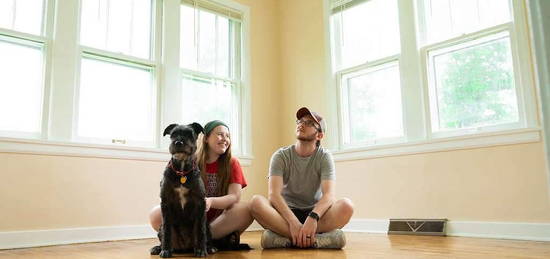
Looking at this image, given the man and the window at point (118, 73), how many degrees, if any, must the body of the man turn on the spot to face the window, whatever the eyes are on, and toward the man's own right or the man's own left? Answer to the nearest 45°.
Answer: approximately 135° to the man's own right

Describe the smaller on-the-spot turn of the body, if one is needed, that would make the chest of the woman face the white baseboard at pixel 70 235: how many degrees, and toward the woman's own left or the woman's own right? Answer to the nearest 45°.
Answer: approximately 135° to the woman's own right

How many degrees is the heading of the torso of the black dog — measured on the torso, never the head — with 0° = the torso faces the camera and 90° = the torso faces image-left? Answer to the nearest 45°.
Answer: approximately 0°

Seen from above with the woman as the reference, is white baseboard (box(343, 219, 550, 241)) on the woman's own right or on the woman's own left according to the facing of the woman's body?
on the woman's own left

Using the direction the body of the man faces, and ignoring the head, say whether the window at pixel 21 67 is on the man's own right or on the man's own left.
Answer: on the man's own right

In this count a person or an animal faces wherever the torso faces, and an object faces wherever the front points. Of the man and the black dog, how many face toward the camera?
2

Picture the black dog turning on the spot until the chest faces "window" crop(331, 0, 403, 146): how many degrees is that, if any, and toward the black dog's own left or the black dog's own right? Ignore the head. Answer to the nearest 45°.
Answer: approximately 135° to the black dog's own left

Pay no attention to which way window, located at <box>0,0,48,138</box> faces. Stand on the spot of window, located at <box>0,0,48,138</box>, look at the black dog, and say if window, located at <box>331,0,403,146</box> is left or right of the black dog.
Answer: left

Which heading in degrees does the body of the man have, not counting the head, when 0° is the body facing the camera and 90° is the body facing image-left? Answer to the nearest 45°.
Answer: approximately 0°

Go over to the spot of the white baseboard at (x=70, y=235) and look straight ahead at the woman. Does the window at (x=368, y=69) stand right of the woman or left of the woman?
left
